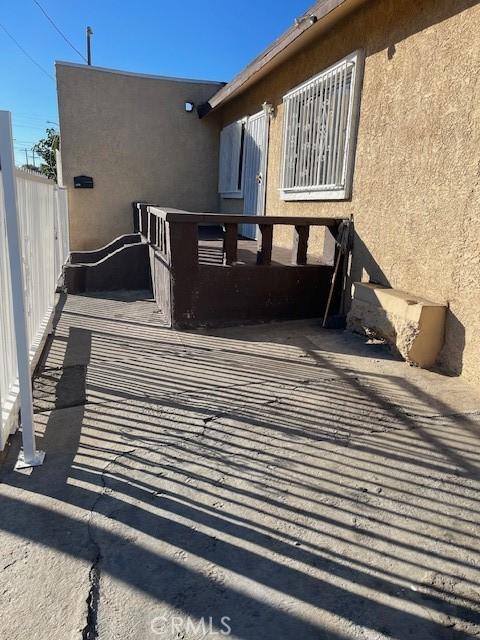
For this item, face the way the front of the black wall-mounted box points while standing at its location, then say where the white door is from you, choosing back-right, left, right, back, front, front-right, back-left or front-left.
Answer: front-left

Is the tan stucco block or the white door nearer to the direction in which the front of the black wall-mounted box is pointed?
the tan stucco block

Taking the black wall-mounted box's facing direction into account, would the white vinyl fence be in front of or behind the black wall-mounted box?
in front

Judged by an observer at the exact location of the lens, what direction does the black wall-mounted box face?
facing the viewer

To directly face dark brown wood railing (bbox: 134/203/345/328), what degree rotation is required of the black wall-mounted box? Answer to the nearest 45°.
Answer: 0° — it already faces it

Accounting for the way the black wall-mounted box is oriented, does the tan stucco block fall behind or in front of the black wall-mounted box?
in front

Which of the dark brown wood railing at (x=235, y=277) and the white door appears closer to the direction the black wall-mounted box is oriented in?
the dark brown wood railing

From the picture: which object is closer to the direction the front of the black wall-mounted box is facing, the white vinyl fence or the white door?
the white vinyl fence
